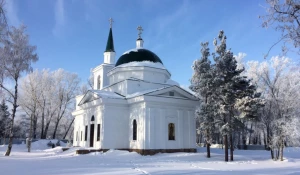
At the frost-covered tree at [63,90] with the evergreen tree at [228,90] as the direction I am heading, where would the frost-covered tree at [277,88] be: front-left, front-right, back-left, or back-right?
front-left

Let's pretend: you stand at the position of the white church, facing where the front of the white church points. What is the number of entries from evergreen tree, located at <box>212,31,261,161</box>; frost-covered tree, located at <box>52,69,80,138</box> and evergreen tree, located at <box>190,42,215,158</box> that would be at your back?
2

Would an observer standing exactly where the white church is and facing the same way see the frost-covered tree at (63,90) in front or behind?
in front

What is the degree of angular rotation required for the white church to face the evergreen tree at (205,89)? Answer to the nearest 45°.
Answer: approximately 180°

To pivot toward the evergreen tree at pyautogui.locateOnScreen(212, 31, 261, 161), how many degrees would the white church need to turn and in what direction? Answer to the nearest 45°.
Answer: approximately 180°

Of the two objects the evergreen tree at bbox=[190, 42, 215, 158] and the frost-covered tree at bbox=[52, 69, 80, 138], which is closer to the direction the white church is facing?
the frost-covered tree
